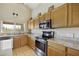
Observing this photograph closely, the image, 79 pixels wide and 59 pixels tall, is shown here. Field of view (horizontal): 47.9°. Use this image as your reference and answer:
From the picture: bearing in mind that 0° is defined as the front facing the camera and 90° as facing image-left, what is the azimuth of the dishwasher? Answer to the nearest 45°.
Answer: approximately 0°

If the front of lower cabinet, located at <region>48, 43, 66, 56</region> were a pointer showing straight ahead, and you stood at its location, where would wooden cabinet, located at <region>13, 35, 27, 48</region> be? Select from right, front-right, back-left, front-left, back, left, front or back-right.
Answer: front-right

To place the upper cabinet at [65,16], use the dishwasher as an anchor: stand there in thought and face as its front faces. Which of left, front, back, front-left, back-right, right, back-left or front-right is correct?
left

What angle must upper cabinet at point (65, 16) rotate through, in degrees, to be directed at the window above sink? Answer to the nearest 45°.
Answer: approximately 45° to its right

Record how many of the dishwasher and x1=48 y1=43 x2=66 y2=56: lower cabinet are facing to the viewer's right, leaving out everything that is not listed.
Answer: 0

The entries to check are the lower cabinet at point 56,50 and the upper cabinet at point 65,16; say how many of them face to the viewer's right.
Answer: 0

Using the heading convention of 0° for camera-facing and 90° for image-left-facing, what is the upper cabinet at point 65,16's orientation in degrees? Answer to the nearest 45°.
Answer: approximately 45°

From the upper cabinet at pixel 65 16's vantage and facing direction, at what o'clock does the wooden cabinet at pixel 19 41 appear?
The wooden cabinet is roughly at 1 o'clock from the upper cabinet.

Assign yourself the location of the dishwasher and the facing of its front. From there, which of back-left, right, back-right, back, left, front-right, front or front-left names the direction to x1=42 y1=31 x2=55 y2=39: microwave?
left
